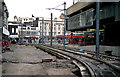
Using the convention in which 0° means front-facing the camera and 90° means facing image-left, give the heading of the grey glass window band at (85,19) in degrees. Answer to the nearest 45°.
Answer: approximately 45°
